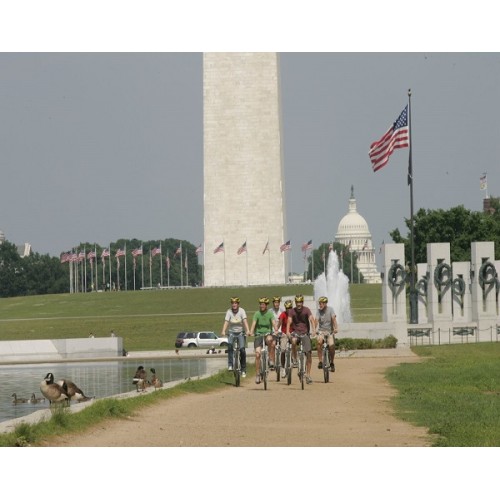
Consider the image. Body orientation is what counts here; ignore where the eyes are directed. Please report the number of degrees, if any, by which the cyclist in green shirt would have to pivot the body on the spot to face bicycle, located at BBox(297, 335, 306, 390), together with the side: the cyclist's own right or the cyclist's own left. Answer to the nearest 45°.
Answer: approximately 45° to the cyclist's own left

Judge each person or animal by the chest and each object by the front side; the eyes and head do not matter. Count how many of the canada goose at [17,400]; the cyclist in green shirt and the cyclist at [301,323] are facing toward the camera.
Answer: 2

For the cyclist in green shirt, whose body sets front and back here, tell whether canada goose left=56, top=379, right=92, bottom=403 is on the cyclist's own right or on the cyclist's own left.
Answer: on the cyclist's own right

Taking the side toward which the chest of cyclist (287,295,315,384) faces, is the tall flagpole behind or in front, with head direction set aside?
behind

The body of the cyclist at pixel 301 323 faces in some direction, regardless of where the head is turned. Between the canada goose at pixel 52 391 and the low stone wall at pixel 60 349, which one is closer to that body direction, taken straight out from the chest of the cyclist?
the canada goose

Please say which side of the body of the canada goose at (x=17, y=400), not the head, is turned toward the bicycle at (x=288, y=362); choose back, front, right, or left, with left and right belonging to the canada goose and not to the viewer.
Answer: back

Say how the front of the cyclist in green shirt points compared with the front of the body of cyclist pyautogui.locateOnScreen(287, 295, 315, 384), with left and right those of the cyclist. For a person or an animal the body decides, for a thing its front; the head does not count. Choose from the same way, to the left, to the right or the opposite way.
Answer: the same way

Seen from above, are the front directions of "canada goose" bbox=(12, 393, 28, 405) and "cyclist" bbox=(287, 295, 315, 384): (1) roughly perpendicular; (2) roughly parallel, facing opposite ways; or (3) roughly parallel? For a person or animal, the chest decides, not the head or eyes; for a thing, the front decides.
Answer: roughly perpendicular

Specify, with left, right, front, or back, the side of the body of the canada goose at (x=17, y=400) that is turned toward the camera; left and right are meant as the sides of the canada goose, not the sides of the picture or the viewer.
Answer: left

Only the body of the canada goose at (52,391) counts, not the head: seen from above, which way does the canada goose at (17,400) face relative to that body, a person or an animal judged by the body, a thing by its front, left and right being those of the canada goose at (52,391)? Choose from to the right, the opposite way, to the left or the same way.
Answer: the same way

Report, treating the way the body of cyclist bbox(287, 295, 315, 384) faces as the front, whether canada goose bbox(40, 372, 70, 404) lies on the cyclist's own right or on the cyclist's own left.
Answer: on the cyclist's own right

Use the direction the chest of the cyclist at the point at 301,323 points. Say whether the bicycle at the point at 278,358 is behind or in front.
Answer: behind

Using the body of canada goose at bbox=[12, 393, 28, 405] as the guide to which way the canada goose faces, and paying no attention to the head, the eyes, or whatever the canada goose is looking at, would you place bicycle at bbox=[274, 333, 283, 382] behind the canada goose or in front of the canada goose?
behind

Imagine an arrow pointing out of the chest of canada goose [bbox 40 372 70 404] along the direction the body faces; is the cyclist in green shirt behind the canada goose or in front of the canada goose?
behind

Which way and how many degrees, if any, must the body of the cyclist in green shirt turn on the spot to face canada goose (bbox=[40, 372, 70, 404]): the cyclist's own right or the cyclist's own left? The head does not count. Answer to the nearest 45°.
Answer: approximately 45° to the cyclist's own right
